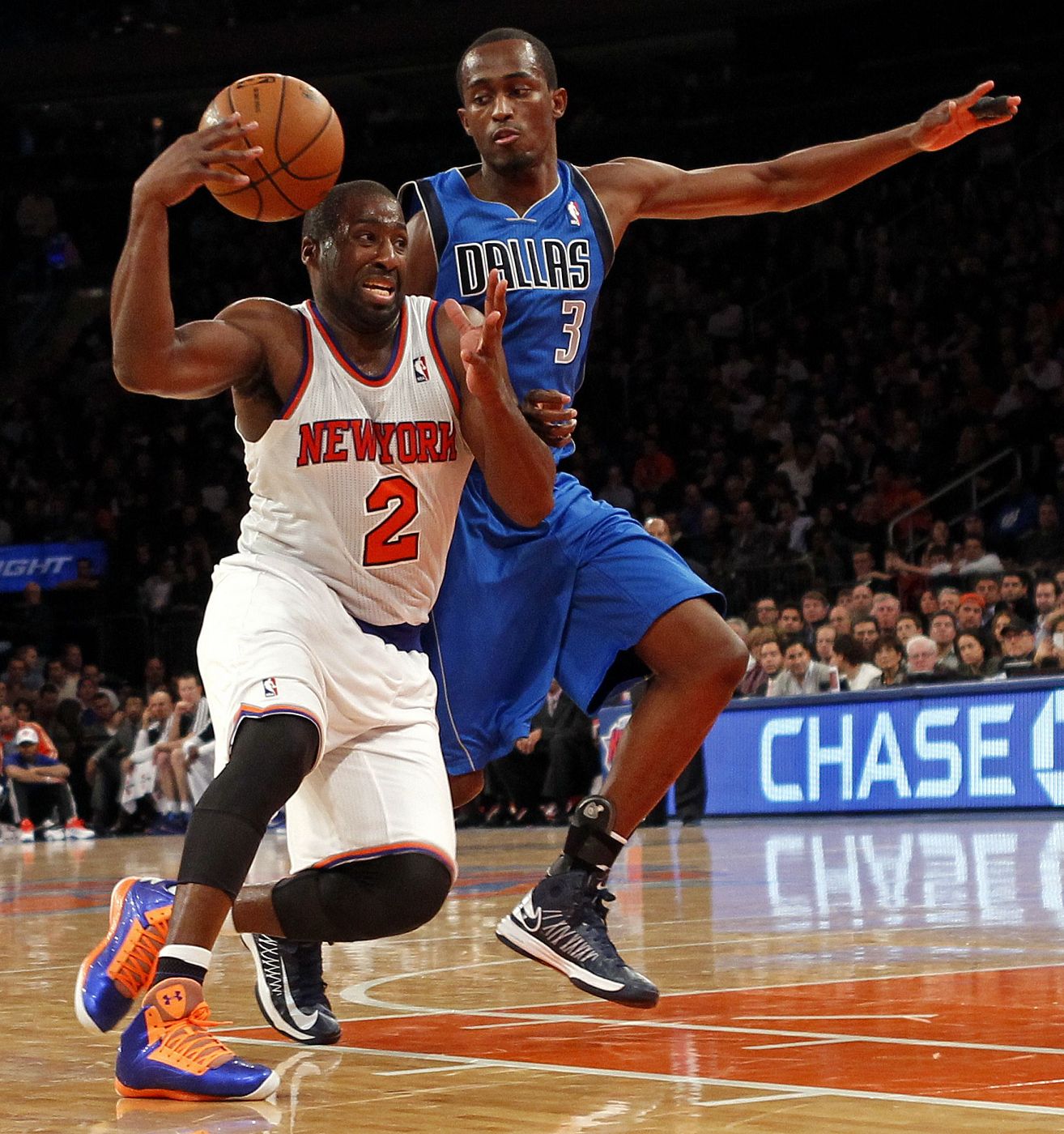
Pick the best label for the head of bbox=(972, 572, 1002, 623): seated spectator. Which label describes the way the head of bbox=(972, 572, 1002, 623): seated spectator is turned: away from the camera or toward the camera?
toward the camera

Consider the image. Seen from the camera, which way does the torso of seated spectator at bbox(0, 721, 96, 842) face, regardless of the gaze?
toward the camera

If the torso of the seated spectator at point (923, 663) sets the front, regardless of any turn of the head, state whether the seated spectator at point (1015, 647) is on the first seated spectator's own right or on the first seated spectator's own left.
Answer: on the first seated spectator's own left

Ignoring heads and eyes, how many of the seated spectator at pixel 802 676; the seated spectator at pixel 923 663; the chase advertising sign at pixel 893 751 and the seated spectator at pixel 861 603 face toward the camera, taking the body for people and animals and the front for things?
4

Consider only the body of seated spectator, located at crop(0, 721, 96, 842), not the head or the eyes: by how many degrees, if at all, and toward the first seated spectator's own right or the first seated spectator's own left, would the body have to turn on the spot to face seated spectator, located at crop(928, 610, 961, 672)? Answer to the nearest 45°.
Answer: approximately 45° to the first seated spectator's own left

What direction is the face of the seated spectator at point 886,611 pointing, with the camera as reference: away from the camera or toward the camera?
toward the camera

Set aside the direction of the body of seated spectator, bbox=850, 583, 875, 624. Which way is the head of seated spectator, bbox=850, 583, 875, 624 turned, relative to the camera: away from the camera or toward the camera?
toward the camera

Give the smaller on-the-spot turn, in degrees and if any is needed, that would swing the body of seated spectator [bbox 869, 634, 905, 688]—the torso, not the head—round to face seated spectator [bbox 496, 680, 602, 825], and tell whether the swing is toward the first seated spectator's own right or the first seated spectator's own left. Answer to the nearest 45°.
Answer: approximately 90° to the first seated spectator's own right

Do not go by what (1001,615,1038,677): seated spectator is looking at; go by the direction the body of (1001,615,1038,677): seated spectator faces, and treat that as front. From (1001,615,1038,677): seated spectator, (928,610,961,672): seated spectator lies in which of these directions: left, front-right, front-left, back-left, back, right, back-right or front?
back-right

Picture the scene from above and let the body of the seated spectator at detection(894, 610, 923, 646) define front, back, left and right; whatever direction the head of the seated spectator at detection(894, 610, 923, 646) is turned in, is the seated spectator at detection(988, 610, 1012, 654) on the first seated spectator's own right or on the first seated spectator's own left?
on the first seated spectator's own left

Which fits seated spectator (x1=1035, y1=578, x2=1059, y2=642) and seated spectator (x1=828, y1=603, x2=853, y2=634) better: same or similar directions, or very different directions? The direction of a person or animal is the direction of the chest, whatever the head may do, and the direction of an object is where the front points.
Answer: same or similar directions

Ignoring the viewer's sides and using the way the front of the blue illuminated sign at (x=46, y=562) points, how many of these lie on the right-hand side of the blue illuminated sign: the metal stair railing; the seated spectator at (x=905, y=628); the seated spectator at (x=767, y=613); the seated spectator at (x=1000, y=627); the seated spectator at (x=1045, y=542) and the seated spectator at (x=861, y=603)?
0

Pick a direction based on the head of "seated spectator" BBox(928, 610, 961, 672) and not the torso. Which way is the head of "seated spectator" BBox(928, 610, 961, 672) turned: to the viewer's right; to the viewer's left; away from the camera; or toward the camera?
toward the camera

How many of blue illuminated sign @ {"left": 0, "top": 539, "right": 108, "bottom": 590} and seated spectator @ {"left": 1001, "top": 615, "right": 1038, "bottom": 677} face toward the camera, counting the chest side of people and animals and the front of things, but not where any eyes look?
2

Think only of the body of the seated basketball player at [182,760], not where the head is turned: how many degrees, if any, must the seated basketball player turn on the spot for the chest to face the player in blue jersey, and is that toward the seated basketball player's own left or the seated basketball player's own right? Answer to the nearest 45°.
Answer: approximately 45° to the seated basketball player's own left
